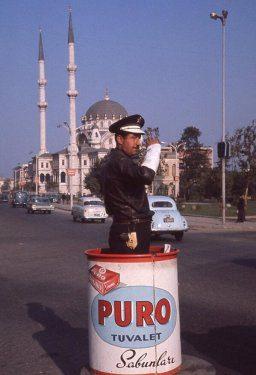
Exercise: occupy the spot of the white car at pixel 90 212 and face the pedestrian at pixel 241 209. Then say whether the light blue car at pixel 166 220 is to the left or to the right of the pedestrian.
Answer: right

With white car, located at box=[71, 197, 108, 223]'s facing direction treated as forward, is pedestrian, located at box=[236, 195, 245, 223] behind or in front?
behind
